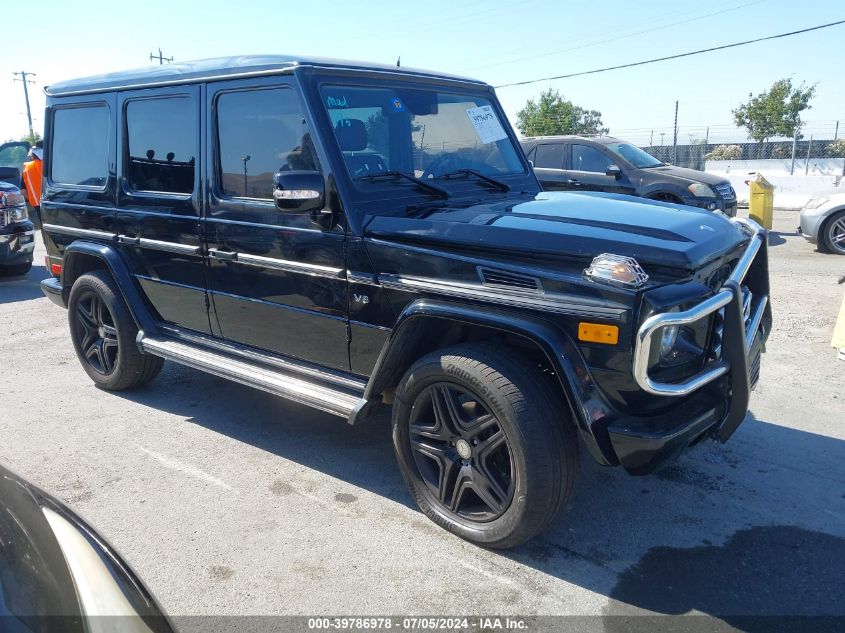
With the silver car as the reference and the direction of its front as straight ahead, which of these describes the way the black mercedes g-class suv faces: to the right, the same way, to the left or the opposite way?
the opposite way

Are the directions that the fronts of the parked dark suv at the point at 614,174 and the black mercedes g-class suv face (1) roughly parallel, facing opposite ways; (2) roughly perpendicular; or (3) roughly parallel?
roughly parallel

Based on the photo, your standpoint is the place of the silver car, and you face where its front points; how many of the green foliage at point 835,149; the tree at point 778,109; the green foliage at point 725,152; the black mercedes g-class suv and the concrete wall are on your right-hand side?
4

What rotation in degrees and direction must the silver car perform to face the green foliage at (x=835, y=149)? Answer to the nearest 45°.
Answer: approximately 90° to its right

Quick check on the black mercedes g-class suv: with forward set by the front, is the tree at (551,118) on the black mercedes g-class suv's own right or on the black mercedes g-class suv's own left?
on the black mercedes g-class suv's own left

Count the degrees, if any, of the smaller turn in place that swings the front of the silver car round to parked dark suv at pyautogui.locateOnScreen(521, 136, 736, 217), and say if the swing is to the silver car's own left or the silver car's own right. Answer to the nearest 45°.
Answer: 0° — it already faces it

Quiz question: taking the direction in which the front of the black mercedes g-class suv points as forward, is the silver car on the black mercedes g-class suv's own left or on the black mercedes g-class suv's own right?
on the black mercedes g-class suv's own left

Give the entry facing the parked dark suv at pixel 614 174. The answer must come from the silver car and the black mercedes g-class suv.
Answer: the silver car

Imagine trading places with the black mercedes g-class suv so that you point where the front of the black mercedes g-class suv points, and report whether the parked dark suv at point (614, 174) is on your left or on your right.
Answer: on your left

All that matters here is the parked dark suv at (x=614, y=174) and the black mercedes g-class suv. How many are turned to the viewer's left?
0

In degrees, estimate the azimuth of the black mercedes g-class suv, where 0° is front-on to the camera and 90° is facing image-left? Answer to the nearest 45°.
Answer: approximately 315°

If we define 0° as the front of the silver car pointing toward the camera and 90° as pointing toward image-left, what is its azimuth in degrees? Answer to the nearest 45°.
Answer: approximately 90°
